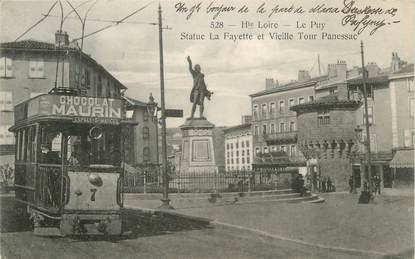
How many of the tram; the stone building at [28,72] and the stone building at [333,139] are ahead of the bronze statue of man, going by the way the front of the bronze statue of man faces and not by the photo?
1

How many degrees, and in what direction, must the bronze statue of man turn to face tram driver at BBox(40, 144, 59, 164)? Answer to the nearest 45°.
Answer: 0° — it already faces them

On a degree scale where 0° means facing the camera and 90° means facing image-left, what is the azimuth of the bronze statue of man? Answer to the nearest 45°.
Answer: approximately 0°

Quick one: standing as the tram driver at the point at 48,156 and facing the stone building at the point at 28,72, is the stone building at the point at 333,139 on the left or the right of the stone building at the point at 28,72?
right

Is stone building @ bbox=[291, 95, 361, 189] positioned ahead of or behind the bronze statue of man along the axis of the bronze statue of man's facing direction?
behind

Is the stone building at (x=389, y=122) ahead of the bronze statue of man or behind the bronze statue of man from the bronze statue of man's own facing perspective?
behind

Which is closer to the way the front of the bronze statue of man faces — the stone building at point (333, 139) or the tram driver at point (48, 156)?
the tram driver

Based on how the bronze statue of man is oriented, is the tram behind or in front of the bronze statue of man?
in front

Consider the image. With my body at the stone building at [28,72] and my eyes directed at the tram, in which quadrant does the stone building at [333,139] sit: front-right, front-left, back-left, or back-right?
back-left

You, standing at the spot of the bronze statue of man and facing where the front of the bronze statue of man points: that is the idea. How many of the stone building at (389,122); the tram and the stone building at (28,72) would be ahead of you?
1

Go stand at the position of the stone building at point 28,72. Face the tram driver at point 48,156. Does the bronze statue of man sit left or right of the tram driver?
left

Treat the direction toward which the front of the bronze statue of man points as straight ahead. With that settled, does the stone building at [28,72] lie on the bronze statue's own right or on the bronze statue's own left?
on the bronze statue's own right
